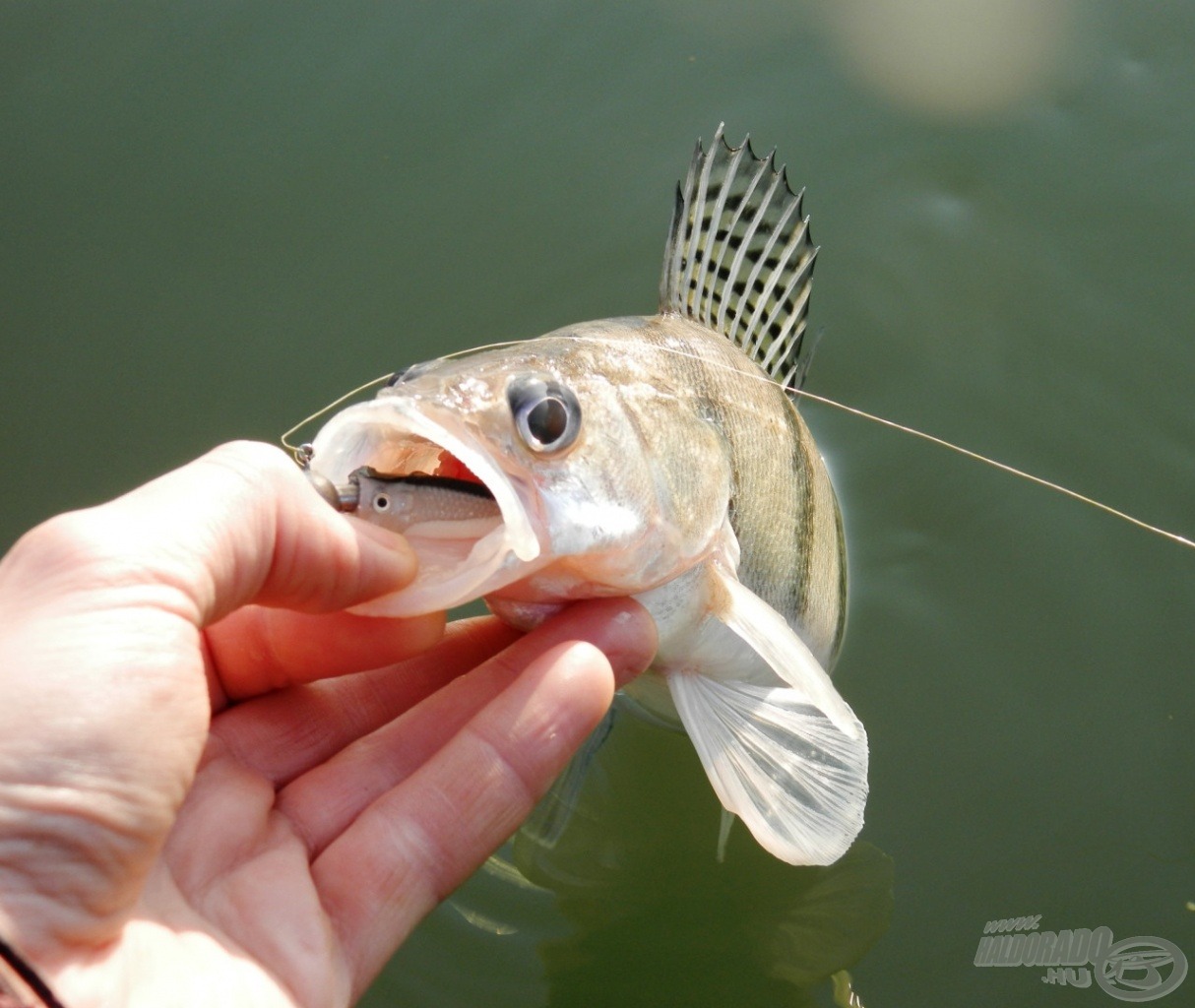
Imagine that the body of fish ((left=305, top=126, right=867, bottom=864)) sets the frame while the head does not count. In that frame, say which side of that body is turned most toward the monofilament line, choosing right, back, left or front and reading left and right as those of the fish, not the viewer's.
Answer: back

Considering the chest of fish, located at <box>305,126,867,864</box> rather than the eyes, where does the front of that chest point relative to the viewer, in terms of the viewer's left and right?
facing the viewer and to the left of the viewer
